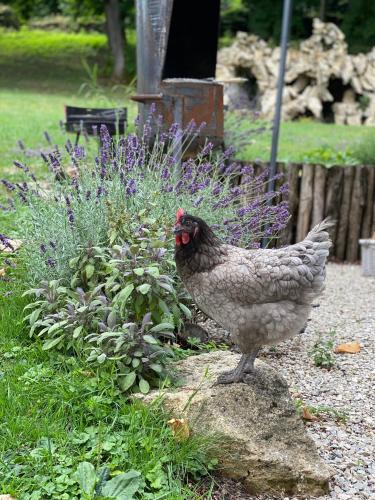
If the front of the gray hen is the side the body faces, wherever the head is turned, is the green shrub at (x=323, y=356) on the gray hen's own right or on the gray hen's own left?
on the gray hen's own right

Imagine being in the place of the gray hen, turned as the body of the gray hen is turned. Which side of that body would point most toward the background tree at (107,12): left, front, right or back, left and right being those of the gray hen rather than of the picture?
right

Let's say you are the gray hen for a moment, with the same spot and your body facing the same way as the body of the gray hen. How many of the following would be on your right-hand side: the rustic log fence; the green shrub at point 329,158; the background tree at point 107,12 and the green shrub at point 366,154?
4

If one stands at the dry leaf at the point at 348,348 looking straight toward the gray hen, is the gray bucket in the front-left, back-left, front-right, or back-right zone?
back-right

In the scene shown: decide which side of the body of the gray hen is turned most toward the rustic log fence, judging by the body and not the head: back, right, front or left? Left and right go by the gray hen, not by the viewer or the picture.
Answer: right

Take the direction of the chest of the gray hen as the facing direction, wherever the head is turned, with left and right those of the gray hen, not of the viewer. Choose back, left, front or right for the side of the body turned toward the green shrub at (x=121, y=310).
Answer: front

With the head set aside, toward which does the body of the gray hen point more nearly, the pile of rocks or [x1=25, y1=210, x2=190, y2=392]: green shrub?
the green shrub

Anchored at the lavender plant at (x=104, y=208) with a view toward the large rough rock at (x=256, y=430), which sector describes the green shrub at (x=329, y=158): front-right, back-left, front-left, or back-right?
back-left

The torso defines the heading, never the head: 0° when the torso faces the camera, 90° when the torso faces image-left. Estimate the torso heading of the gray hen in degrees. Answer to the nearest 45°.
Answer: approximately 90°

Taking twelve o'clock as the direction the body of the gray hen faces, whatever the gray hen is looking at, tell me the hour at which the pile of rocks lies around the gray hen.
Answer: The pile of rocks is roughly at 3 o'clock from the gray hen.

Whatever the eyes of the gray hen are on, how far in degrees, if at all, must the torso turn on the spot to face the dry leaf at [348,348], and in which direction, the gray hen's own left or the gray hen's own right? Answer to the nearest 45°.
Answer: approximately 135° to the gray hen's own right

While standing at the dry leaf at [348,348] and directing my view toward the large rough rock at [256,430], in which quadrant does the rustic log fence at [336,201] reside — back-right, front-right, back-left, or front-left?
back-right

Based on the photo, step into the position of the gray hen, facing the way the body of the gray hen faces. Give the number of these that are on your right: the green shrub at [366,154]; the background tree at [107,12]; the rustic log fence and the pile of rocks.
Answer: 4
